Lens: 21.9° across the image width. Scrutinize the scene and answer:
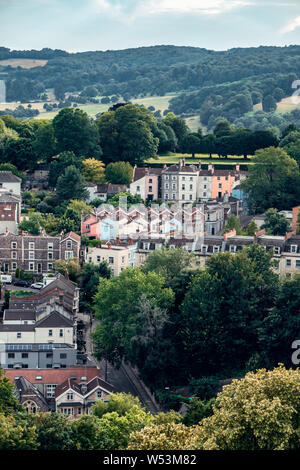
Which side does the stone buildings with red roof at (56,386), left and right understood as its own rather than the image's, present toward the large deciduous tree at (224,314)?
left

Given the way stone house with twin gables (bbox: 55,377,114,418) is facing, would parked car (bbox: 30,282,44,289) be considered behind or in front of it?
behind

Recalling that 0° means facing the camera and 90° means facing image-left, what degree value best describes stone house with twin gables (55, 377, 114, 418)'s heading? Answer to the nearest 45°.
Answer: approximately 0°

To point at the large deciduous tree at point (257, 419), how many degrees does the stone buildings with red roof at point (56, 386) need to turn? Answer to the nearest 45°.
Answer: approximately 45° to its left

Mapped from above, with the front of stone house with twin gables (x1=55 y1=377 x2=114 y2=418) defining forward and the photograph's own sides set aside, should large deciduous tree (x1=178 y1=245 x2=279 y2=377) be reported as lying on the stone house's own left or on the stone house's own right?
on the stone house's own left

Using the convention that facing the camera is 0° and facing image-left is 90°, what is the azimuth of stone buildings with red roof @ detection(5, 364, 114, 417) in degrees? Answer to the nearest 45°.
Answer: approximately 0°

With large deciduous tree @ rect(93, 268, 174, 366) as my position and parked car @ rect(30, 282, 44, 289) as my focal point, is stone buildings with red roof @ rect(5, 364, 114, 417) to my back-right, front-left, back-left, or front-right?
back-left

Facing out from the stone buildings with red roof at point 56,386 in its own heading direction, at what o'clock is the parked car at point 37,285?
The parked car is roughly at 6 o'clock from the stone buildings with red roof.
